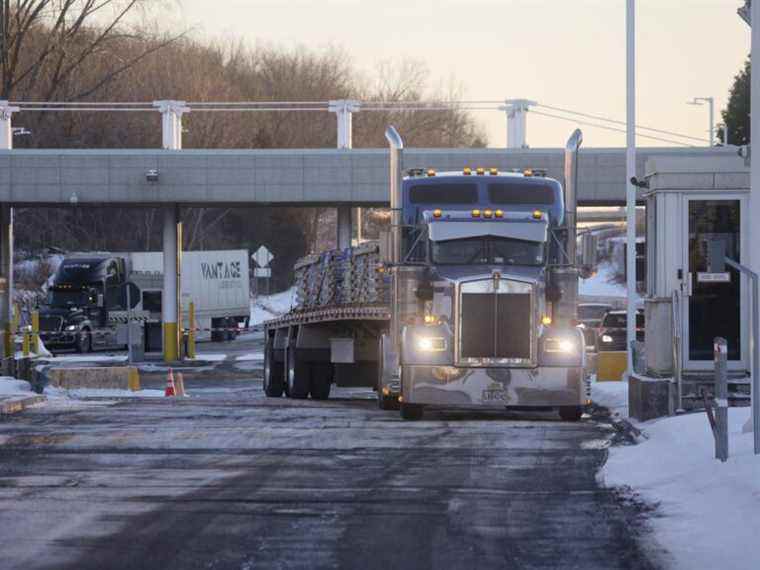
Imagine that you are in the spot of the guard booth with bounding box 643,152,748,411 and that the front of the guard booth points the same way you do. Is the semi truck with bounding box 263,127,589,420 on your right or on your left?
on your right

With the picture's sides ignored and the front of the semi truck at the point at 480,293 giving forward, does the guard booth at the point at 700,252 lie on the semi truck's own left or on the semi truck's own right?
on the semi truck's own left

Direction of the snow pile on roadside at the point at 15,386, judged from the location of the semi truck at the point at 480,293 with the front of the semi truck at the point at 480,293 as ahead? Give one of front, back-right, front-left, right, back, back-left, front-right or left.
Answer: back-right

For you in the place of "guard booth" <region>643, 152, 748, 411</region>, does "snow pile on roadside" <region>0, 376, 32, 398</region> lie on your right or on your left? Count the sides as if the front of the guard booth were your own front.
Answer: on your right

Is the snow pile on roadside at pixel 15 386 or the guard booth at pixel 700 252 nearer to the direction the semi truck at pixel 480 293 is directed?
the guard booth

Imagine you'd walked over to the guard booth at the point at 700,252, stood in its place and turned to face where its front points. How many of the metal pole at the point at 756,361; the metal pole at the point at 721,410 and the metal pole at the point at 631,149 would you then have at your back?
1

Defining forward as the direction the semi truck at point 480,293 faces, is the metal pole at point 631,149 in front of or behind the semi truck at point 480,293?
behind

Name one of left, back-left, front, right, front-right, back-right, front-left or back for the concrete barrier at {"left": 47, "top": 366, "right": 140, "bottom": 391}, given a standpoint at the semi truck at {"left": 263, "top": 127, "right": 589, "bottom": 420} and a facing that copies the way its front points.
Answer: back-right

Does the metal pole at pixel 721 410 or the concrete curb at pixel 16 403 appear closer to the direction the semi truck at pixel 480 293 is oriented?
the metal pole

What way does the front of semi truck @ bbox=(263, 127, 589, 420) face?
toward the camera
